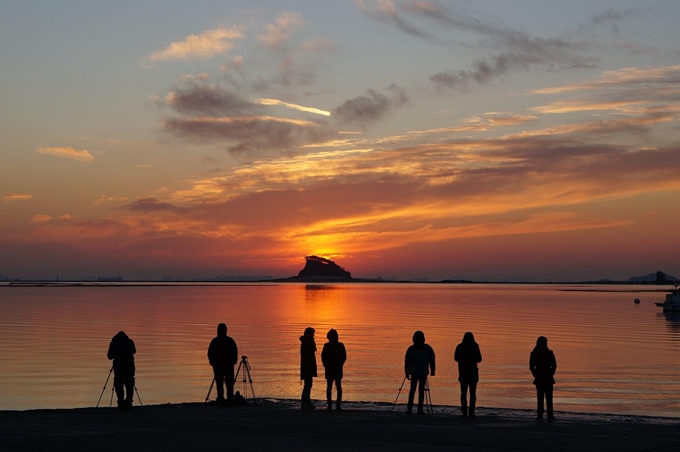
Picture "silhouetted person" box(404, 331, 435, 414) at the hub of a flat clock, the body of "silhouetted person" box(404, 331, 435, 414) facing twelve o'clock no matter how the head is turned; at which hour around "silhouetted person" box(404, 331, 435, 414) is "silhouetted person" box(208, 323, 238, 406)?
"silhouetted person" box(208, 323, 238, 406) is roughly at 9 o'clock from "silhouetted person" box(404, 331, 435, 414).

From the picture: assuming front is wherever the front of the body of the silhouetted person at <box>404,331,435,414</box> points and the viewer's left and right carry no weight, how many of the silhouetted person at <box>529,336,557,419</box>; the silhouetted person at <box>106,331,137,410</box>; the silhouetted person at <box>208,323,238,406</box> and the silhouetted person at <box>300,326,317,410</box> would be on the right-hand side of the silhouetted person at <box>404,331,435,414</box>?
1

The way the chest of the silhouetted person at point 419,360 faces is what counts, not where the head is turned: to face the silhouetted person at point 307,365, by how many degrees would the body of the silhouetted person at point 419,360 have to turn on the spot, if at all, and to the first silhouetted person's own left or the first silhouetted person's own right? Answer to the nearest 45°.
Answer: approximately 90° to the first silhouetted person's own left

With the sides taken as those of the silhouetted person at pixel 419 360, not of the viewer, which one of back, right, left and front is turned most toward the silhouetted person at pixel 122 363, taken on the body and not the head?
left

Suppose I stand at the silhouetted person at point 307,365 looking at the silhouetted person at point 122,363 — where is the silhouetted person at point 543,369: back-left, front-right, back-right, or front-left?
back-left

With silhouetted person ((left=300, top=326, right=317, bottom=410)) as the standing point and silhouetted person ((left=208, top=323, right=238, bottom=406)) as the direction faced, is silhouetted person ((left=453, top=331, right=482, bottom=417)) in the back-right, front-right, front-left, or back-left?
back-left

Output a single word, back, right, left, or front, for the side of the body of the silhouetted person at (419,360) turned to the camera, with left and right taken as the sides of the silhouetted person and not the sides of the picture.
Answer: back

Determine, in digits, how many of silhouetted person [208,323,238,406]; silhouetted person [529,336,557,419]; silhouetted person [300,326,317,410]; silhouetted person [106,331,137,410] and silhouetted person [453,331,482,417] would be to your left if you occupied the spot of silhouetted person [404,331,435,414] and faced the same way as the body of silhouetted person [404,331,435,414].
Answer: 3
